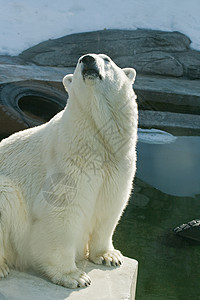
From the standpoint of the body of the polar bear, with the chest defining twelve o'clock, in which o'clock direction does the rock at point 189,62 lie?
The rock is roughly at 8 o'clock from the polar bear.

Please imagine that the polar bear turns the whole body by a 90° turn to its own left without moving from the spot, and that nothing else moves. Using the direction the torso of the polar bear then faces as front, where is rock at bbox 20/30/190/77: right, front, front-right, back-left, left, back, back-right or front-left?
front-left

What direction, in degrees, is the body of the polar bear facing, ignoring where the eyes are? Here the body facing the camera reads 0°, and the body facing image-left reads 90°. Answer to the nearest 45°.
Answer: approximately 315°

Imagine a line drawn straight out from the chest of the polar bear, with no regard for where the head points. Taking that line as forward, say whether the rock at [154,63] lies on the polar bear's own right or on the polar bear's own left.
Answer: on the polar bear's own left
